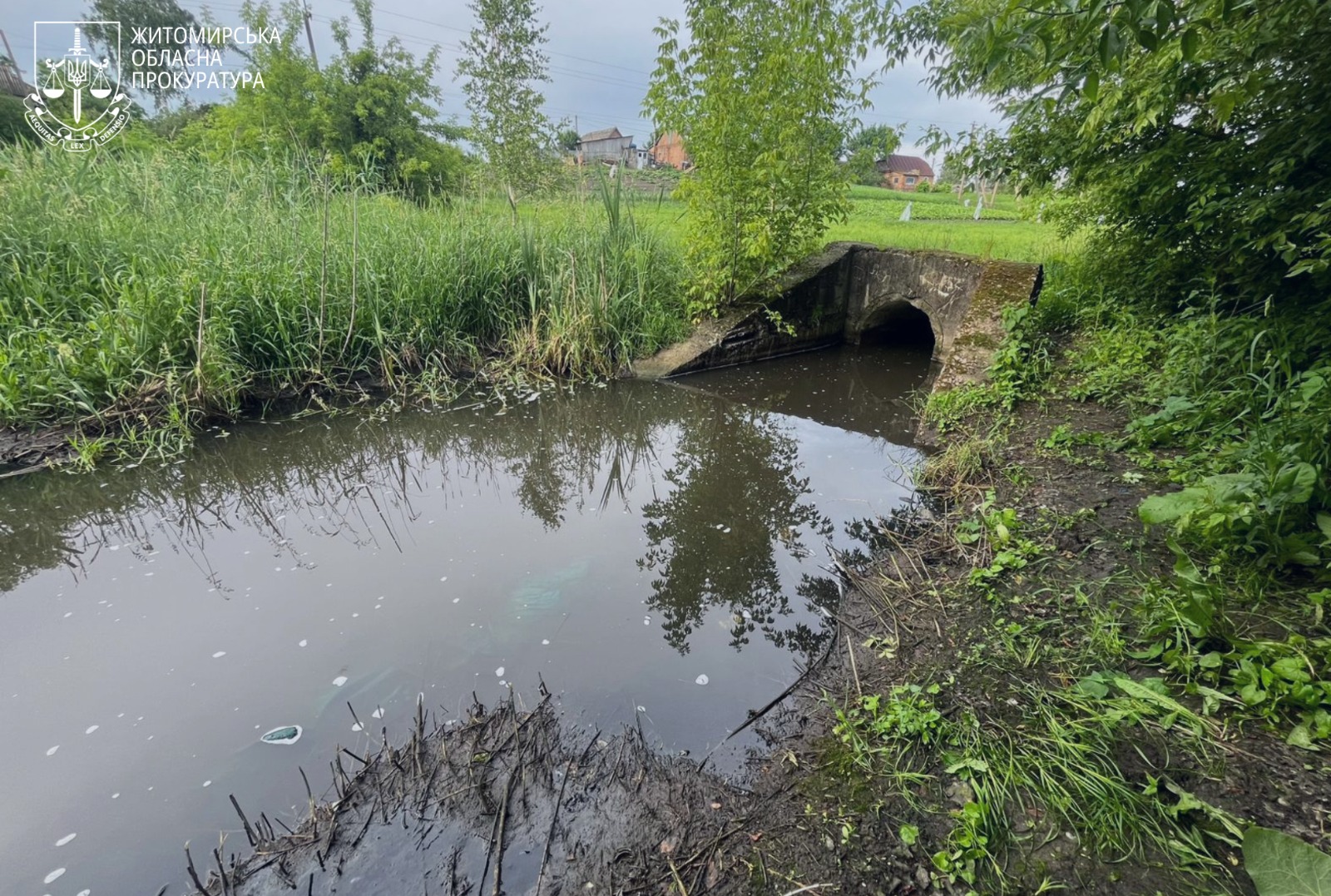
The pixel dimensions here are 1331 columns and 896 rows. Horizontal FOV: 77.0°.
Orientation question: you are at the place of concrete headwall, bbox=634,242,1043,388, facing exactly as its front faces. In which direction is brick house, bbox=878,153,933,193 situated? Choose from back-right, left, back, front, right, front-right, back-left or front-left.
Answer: back-right

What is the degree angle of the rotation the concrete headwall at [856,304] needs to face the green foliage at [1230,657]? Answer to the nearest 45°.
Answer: approximately 45° to its left

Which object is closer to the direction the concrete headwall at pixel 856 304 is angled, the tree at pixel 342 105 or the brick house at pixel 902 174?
the tree

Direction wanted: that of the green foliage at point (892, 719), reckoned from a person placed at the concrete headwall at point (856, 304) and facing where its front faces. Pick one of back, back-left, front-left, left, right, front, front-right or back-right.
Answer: front-left

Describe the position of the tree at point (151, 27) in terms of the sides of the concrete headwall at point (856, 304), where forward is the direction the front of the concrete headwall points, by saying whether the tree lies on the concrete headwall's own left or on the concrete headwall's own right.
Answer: on the concrete headwall's own right

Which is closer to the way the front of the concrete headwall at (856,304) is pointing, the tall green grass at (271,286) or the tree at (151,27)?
the tall green grass

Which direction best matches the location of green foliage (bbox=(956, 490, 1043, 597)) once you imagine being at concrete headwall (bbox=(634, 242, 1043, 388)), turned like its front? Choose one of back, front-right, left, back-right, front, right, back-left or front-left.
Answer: front-left

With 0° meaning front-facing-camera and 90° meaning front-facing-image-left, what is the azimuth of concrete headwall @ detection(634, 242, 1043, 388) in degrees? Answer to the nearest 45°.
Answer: approximately 45°
